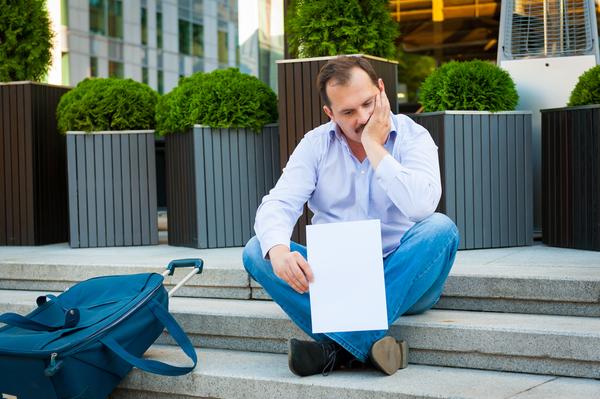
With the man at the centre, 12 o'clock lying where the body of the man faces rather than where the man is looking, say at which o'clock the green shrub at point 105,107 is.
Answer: The green shrub is roughly at 5 o'clock from the man.

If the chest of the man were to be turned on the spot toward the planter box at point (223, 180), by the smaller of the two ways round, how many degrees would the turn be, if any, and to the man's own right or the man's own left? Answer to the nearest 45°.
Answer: approximately 180°

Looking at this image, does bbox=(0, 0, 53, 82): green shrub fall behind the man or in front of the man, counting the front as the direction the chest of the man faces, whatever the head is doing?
behind

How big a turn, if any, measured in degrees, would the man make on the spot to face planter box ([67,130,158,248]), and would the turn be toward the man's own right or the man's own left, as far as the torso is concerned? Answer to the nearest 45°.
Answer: approximately 135° to the man's own right

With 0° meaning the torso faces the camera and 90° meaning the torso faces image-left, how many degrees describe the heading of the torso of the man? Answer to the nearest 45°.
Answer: approximately 0°

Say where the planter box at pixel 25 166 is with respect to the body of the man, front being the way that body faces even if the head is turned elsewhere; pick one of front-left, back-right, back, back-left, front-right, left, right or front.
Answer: back-right

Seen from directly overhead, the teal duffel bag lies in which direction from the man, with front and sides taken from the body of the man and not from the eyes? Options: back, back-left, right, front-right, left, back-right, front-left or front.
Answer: right

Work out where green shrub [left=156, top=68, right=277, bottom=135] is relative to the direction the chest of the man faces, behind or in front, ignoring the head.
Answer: behind
